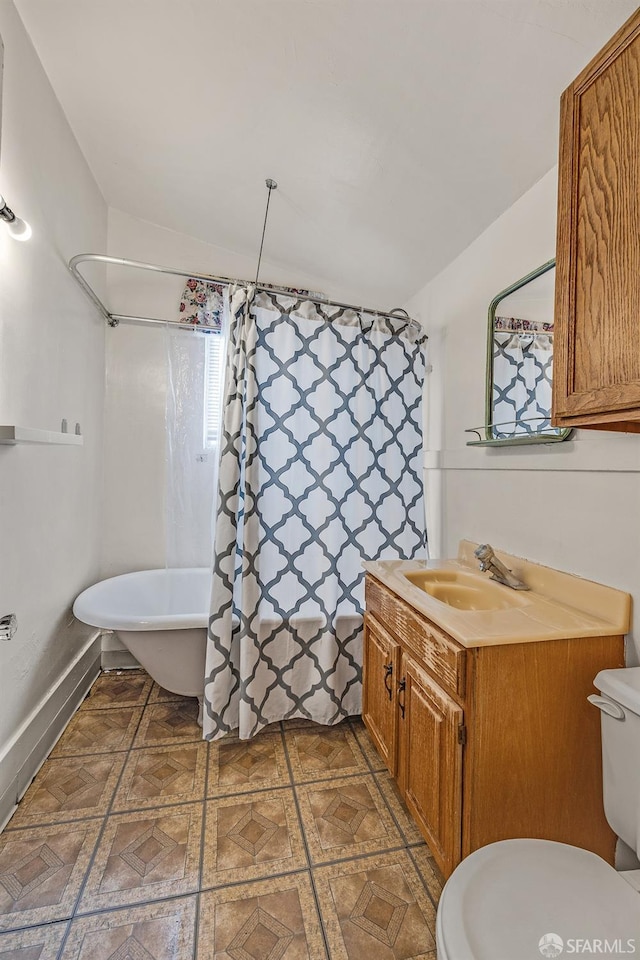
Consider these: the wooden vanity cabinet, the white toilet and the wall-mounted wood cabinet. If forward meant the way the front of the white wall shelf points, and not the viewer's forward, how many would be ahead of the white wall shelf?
3

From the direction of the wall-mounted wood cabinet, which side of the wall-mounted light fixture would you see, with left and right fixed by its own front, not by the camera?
front

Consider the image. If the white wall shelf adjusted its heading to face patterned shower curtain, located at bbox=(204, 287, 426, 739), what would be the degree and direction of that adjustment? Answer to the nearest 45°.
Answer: approximately 45° to its left

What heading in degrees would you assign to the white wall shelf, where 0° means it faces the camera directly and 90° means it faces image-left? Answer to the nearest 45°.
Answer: approximately 315°

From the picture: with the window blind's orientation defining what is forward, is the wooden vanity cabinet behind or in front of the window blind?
in front

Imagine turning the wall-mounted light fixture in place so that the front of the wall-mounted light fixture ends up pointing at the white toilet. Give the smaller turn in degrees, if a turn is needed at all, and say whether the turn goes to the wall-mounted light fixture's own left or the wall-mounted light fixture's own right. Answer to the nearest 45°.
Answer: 0° — it already faces it

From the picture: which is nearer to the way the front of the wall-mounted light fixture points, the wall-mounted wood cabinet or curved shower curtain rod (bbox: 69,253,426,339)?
the wall-mounted wood cabinet

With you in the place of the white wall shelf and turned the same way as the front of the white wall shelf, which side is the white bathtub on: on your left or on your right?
on your left

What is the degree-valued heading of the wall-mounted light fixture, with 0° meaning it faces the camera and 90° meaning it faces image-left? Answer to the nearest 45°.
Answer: approximately 315°

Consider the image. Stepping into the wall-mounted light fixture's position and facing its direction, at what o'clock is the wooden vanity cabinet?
The wooden vanity cabinet is roughly at 12 o'clock from the wall-mounted light fixture.

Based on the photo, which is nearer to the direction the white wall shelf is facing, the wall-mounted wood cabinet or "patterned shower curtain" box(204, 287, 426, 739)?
the wall-mounted wood cabinet

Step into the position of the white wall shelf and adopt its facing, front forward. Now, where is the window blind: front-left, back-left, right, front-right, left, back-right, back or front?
left

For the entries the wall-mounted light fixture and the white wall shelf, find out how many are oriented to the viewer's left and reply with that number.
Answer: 0

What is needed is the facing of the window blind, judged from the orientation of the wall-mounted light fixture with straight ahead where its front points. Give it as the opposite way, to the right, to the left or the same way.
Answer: to the right
